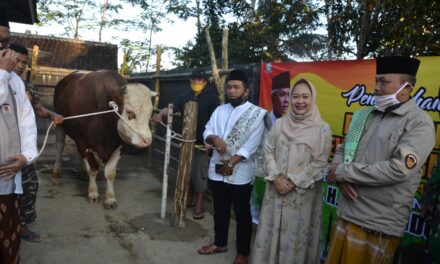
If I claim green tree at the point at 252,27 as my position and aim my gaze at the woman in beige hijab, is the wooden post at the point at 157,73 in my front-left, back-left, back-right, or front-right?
front-right

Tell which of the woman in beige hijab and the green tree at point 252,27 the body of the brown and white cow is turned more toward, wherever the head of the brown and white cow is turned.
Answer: the woman in beige hijab

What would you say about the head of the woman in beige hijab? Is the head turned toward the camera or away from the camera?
toward the camera

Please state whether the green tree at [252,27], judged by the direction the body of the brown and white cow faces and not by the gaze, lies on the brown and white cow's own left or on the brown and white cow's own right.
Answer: on the brown and white cow's own left

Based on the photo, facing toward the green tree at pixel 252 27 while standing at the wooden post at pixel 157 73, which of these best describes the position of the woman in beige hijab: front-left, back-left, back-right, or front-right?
back-right

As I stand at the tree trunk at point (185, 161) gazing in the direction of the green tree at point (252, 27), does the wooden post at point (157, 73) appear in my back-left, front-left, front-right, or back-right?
front-left

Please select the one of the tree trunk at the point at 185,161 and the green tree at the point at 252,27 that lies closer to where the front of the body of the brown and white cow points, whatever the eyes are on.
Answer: the tree trunk

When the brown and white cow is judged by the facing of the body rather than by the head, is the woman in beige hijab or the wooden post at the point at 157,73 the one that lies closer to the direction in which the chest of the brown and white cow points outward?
the woman in beige hijab

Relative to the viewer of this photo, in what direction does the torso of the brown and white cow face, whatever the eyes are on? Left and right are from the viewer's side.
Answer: facing the viewer and to the right of the viewer

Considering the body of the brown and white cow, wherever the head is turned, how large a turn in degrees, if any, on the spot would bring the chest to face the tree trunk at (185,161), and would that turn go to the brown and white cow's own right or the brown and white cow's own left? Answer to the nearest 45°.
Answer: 0° — it already faces it

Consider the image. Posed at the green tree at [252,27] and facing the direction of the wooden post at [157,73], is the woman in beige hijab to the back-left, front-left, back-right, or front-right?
front-left

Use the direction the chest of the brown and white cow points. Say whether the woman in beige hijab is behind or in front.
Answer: in front

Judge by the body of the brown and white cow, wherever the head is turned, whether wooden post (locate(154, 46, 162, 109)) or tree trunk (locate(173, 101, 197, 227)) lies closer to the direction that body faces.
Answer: the tree trunk
